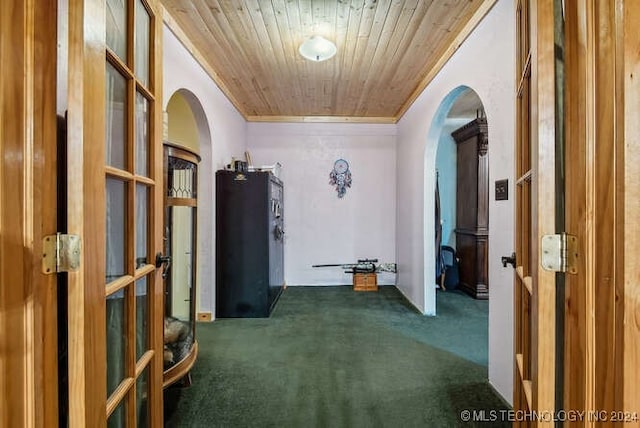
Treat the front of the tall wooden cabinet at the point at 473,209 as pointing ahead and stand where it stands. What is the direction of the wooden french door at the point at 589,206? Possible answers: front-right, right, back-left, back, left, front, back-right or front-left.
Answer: front

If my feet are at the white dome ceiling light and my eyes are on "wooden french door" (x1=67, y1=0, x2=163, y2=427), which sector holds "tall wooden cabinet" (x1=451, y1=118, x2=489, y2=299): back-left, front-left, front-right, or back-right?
back-left

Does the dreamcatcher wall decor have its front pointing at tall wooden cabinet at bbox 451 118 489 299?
no

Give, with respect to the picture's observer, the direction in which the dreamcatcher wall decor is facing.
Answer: facing the viewer

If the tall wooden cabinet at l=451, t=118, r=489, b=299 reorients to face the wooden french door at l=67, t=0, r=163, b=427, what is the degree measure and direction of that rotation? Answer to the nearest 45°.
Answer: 0° — it already faces it

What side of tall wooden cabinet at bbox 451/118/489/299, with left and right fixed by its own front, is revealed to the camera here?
front

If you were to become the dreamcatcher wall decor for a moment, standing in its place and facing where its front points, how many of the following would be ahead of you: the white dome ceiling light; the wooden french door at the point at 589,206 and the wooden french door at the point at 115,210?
3

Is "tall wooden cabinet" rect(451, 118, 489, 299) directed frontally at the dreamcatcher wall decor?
no

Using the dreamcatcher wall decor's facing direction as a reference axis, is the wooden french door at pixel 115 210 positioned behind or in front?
in front

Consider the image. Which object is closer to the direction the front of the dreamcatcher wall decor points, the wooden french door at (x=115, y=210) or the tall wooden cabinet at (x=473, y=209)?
the wooden french door

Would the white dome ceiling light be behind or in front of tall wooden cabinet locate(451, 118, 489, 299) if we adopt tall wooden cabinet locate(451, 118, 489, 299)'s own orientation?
in front

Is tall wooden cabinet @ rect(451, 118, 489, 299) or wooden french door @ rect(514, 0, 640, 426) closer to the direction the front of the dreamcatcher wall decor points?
the wooden french door

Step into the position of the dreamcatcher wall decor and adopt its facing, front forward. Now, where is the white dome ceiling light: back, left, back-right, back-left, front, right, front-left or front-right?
front

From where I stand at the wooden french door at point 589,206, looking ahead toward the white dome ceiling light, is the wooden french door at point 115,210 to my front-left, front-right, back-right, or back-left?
front-left
